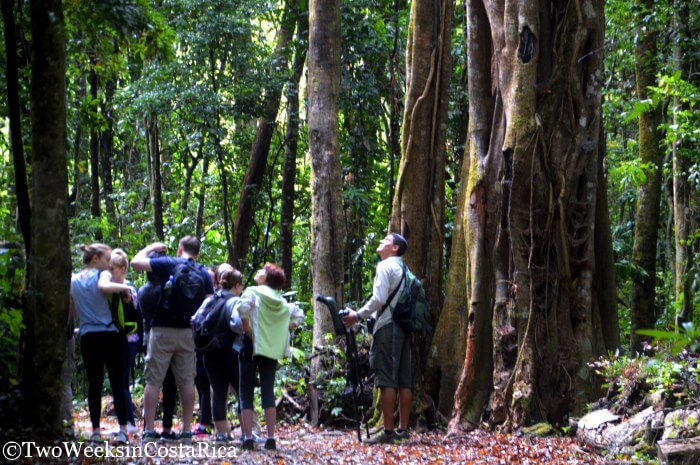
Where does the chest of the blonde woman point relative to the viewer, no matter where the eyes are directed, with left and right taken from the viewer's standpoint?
facing away from the viewer and to the right of the viewer

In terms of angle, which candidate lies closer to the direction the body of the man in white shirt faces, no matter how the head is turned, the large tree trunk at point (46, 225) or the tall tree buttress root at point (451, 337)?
the large tree trunk

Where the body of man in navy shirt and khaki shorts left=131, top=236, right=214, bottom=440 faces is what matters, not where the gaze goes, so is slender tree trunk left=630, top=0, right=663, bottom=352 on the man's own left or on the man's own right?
on the man's own right

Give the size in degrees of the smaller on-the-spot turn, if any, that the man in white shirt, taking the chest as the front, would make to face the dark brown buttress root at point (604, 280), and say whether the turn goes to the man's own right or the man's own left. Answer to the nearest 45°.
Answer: approximately 135° to the man's own right

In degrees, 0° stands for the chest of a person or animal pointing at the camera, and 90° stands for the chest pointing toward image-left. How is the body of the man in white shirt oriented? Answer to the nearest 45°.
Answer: approximately 90°

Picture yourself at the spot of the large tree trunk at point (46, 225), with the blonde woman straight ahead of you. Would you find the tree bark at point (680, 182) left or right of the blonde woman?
right

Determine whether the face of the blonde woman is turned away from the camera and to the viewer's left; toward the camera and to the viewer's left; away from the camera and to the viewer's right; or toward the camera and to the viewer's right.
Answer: away from the camera and to the viewer's right
